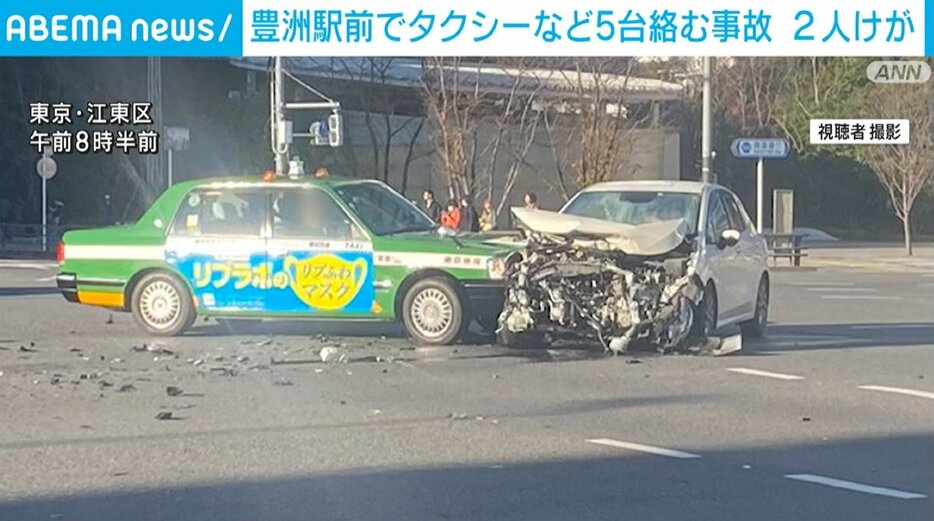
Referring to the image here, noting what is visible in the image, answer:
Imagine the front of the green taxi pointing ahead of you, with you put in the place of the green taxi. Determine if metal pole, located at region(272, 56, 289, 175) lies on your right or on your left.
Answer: on your left

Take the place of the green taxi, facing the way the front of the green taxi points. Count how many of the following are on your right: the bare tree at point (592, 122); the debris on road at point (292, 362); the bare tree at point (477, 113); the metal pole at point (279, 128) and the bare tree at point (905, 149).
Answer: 1

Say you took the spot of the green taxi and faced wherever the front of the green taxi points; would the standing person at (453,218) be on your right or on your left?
on your left

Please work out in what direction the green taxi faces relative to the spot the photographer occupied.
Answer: facing to the right of the viewer

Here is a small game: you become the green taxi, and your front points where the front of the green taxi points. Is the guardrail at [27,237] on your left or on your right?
on your left

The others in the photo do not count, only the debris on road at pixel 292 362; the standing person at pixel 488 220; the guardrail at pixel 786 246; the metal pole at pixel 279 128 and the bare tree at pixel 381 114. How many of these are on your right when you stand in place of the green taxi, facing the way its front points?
1

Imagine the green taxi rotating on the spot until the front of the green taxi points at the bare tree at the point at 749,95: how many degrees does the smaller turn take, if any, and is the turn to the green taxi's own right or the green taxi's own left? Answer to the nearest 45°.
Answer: approximately 45° to the green taxi's own left

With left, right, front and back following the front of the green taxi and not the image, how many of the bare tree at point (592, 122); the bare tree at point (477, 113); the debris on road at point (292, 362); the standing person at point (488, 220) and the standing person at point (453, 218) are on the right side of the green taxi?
1

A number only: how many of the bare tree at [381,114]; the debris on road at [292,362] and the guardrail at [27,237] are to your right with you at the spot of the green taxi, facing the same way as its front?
1

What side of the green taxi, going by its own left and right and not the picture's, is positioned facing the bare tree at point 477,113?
left

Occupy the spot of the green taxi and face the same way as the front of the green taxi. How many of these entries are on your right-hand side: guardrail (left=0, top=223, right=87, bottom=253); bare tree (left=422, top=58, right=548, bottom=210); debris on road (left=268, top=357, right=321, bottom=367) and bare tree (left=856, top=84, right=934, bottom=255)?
1
